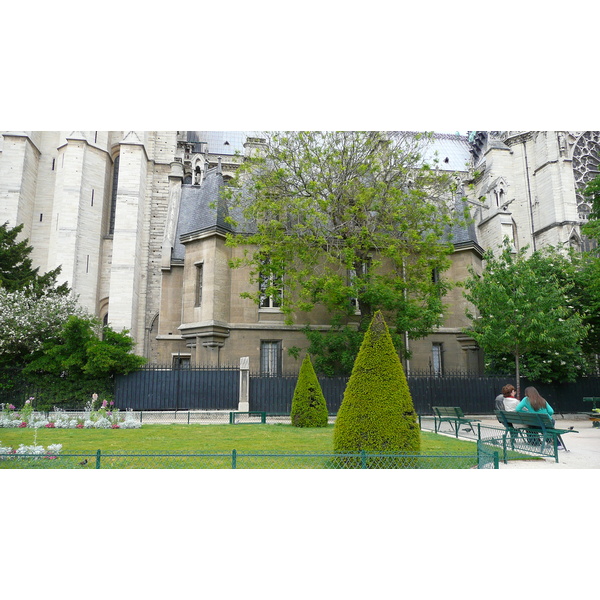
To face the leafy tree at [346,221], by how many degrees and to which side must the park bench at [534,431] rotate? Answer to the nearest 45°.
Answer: approximately 90° to its left

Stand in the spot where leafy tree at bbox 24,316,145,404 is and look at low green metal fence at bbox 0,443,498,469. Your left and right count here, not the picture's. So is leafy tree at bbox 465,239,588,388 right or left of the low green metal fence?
left

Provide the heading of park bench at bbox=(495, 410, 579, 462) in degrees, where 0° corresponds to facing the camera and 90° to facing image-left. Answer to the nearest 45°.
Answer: approximately 225°

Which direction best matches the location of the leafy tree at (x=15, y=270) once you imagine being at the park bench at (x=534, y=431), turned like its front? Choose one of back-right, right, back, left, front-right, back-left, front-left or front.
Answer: back-left

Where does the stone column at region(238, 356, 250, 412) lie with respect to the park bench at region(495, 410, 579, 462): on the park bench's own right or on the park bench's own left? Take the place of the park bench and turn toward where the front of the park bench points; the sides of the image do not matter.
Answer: on the park bench's own left

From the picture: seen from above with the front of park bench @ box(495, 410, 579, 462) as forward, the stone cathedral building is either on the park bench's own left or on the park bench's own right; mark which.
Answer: on the park bench's own left

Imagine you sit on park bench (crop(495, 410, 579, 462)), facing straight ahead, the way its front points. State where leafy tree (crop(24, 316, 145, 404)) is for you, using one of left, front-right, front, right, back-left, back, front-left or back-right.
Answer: back-left

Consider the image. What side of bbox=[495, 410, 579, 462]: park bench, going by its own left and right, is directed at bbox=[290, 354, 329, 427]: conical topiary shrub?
left

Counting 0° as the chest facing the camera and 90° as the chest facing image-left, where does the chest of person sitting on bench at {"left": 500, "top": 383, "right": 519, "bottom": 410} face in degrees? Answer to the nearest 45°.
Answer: approximately 225°
